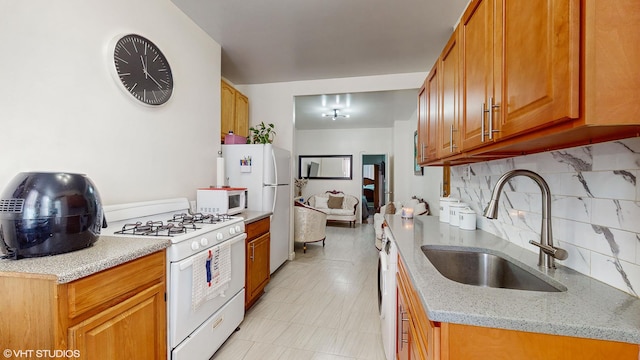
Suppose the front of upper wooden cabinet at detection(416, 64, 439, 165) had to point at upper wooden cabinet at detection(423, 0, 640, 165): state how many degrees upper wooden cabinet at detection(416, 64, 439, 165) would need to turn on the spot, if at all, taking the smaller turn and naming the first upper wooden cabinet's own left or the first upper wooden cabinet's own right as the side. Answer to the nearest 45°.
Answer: approximately 90° to the first upper wooden cabinet's own left

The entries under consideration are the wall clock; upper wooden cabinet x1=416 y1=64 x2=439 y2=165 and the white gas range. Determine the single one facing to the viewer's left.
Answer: the upper wooden cabinet

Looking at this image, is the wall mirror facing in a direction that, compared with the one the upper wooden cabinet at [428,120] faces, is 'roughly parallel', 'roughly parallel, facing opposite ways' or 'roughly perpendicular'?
roughly perpendicular

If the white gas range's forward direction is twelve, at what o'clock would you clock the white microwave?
The white microwave is roughly at 8 o'clock from the white gas range.

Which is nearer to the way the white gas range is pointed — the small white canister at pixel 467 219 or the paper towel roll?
the small white canister

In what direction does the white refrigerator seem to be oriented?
to the viewer's right

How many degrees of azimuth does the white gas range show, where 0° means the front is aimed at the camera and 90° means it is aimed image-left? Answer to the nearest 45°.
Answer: approximately 315°

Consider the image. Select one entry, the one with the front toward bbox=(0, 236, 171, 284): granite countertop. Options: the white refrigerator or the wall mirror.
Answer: the wall mirror
